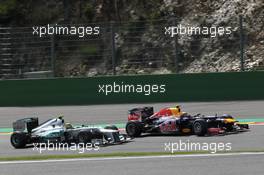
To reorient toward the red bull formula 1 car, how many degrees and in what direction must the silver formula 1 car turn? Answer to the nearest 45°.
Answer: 0° — it already faces it

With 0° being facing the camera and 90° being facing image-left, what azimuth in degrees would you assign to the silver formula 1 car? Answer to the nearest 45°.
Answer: approximately 270°
